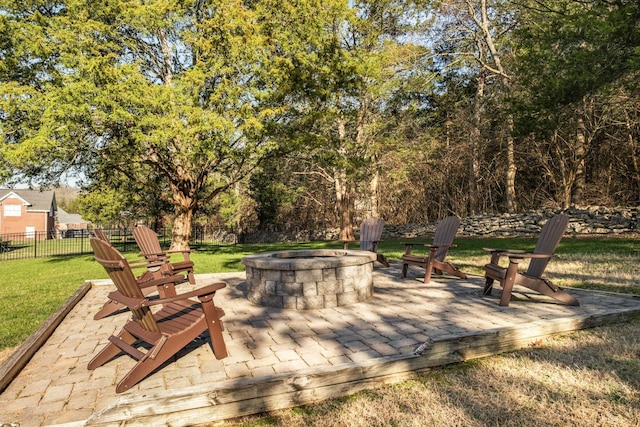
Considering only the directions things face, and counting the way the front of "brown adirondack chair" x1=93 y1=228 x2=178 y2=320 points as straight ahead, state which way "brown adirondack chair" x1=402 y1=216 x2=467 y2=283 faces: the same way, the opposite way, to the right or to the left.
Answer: the opposite way

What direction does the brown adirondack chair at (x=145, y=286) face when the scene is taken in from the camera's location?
facing to the right of the viewer

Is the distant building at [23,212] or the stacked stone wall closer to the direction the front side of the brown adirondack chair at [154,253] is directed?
the stacked stone wall

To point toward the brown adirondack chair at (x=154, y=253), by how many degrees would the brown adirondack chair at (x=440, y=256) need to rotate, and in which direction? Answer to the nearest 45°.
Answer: approximately 45° to its right

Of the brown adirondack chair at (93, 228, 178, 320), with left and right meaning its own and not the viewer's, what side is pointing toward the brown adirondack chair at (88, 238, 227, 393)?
right

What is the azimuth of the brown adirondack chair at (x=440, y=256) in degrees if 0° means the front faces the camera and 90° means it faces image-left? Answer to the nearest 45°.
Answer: approximately 45°

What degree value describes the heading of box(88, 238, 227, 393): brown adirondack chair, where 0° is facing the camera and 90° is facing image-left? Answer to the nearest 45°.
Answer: approximately 225°

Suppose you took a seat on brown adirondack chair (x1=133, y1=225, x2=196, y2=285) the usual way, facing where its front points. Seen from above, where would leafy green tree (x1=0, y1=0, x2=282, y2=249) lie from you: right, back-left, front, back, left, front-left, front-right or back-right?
back-left

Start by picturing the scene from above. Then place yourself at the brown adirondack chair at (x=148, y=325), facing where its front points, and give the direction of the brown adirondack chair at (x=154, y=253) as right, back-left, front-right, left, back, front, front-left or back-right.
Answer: front-left

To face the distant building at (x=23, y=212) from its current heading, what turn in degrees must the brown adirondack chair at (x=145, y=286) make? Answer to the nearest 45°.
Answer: approximately 90° to its left

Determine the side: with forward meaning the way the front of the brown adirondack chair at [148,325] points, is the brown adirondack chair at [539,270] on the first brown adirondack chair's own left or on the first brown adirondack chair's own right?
on the first brown adirondack chair's own right
